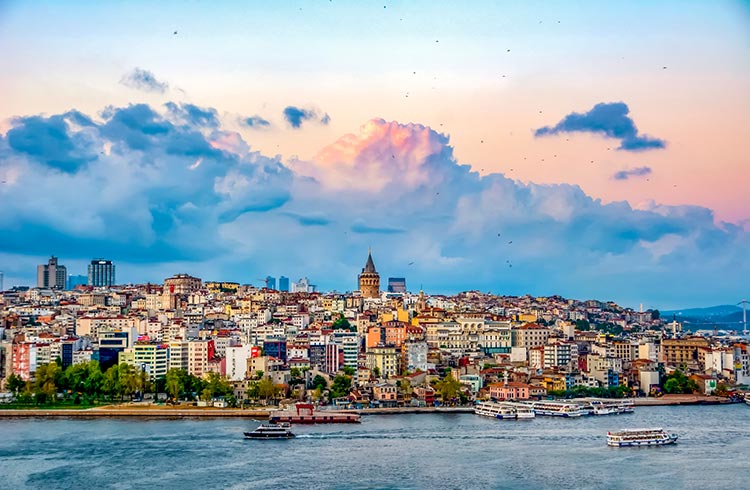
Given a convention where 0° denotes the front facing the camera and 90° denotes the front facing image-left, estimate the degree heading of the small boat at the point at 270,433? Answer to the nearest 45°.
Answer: approximately 90°

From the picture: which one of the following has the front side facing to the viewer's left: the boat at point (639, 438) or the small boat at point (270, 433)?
the small boat

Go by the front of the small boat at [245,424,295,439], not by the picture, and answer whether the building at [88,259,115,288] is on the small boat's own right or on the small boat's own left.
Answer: on the small boat's own right

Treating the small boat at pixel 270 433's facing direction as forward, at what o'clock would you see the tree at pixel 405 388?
The tree is roughly at 4 o'clock from the small boat.

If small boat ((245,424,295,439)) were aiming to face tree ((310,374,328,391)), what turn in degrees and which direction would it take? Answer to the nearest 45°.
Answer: approximately 90° to its right

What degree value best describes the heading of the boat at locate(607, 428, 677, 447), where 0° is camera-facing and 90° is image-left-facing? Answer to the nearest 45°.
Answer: approximately 270°

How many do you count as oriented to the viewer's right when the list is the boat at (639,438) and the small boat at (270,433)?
1

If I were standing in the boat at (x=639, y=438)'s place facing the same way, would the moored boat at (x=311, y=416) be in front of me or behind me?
behind

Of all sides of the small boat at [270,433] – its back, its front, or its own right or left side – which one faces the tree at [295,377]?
right

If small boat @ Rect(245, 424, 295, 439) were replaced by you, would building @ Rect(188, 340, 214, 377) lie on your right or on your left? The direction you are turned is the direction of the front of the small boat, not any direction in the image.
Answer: on your right

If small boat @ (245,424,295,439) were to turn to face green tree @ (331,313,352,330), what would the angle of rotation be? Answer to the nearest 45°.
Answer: approximately 90° to its right
